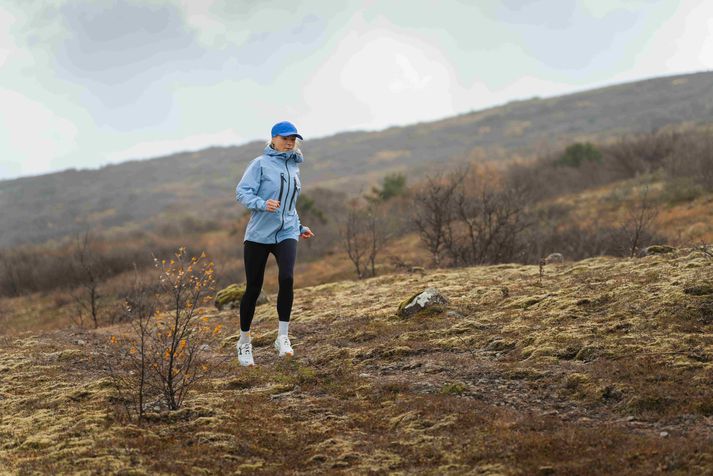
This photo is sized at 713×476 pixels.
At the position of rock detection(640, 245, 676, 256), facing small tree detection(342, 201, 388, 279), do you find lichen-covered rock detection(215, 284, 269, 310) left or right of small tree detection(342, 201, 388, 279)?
left

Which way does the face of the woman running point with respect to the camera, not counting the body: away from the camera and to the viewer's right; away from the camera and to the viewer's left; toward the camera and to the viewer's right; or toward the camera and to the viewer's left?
toward the camera and to the viewer's right

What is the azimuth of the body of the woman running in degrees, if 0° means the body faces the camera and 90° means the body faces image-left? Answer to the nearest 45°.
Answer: approximately 315°

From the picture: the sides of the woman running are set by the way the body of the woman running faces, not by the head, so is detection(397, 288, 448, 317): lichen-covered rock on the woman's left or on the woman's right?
on the woman's left

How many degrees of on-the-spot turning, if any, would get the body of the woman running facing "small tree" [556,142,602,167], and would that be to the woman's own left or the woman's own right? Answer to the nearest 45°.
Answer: approximately 90° to the woman's own left

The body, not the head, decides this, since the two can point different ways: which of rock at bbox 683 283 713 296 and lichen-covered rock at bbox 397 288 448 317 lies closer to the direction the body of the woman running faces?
the rock

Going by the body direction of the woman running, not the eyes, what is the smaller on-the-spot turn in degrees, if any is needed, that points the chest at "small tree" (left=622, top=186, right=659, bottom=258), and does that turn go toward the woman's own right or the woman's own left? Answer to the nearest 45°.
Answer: approximately 90° to the woman's own left

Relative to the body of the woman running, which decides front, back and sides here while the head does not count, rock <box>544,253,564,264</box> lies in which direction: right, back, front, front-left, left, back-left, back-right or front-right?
left

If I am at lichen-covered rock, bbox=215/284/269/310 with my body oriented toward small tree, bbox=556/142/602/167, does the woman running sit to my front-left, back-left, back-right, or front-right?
back-right

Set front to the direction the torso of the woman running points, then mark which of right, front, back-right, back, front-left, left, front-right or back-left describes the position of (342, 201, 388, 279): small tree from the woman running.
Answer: back-left

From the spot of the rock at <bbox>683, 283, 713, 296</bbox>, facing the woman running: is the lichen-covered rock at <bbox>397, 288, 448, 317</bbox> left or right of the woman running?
right

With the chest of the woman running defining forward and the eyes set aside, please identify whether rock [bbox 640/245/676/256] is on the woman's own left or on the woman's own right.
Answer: on the woman's own left
